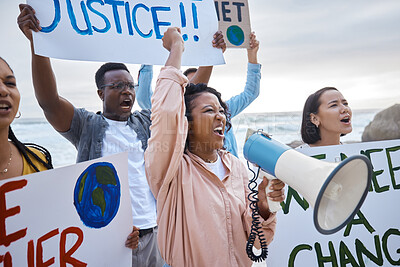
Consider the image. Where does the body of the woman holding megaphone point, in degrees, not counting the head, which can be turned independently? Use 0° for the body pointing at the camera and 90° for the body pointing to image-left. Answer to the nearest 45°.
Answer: approximately 315°

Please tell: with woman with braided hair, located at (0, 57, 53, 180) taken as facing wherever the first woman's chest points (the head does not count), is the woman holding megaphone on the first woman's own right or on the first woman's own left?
on the first woman's own left

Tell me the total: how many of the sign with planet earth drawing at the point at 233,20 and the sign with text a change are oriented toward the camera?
2

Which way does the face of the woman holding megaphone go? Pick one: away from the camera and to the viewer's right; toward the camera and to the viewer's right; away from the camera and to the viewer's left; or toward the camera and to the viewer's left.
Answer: toward the camera and to the viewer's right

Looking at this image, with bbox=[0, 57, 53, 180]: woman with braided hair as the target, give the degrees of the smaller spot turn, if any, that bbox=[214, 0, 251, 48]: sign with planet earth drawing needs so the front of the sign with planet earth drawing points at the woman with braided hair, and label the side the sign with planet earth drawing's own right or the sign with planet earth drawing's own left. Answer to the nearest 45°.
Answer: approximately 45° to the sign with planet earth drawing's own right

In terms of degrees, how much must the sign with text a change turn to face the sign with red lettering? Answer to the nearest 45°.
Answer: approximately 45° to its right
